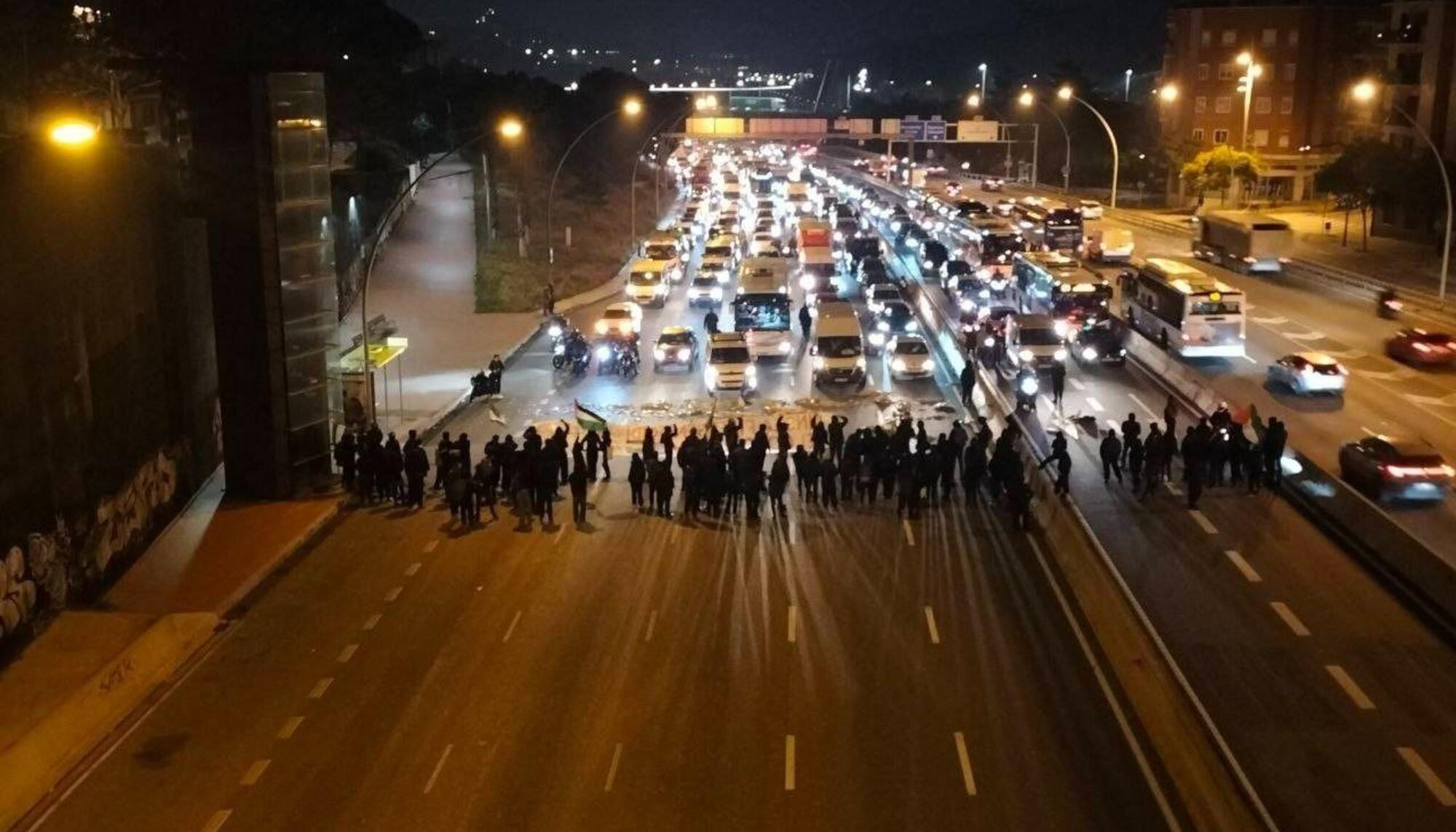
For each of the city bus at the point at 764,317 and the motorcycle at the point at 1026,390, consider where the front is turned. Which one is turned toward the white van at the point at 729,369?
the city bus

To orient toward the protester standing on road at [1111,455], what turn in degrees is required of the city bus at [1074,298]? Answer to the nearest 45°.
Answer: approximately 45° to its right

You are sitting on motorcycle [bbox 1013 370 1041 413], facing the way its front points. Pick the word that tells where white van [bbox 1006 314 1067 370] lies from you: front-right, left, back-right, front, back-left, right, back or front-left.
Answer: back

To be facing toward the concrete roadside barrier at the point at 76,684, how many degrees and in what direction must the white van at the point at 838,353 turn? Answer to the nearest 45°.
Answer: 0° — it already faces it

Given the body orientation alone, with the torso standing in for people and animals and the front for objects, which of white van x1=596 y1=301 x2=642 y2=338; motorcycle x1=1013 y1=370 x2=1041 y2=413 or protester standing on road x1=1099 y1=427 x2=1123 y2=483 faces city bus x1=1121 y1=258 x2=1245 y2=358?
the protester standing on road

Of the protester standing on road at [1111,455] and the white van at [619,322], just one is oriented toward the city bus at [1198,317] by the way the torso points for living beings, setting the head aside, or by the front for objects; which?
the protester standing on road

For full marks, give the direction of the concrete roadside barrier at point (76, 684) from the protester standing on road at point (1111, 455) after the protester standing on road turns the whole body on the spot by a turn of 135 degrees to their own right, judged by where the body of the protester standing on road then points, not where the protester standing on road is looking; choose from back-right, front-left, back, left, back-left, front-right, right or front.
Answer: right

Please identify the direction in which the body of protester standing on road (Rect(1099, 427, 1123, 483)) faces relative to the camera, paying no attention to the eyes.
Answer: away from the camera
